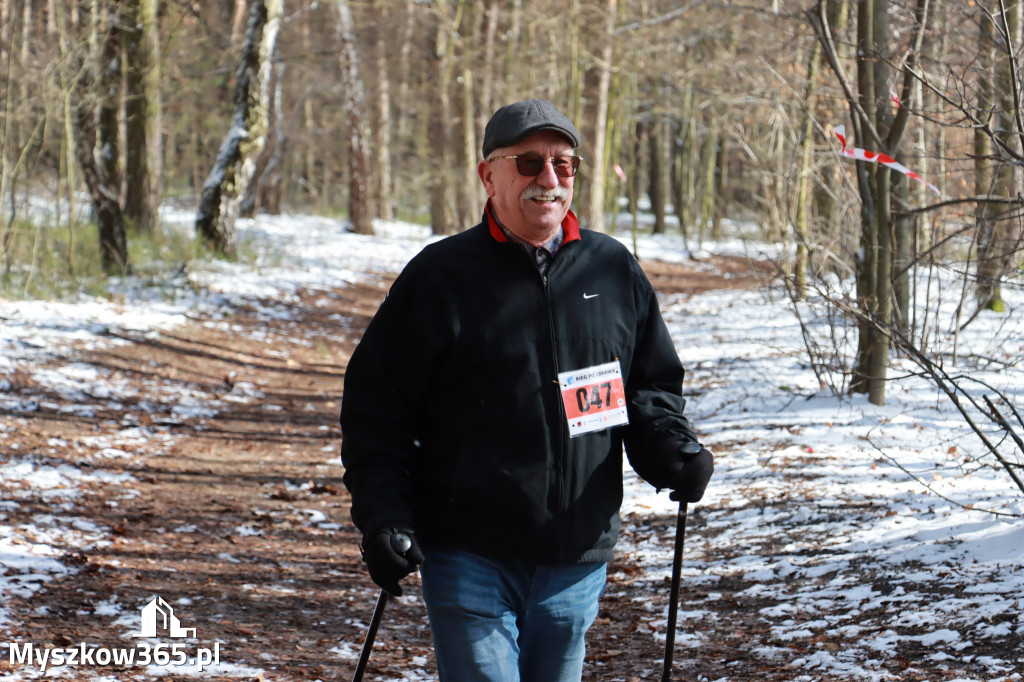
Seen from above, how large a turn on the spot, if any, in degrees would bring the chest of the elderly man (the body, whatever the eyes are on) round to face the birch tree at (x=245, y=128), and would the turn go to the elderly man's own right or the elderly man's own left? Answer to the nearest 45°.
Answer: approximately 135° to the elderly man's own left

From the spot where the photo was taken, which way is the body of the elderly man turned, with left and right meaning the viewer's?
facing the viewer and to the right of the viewer
